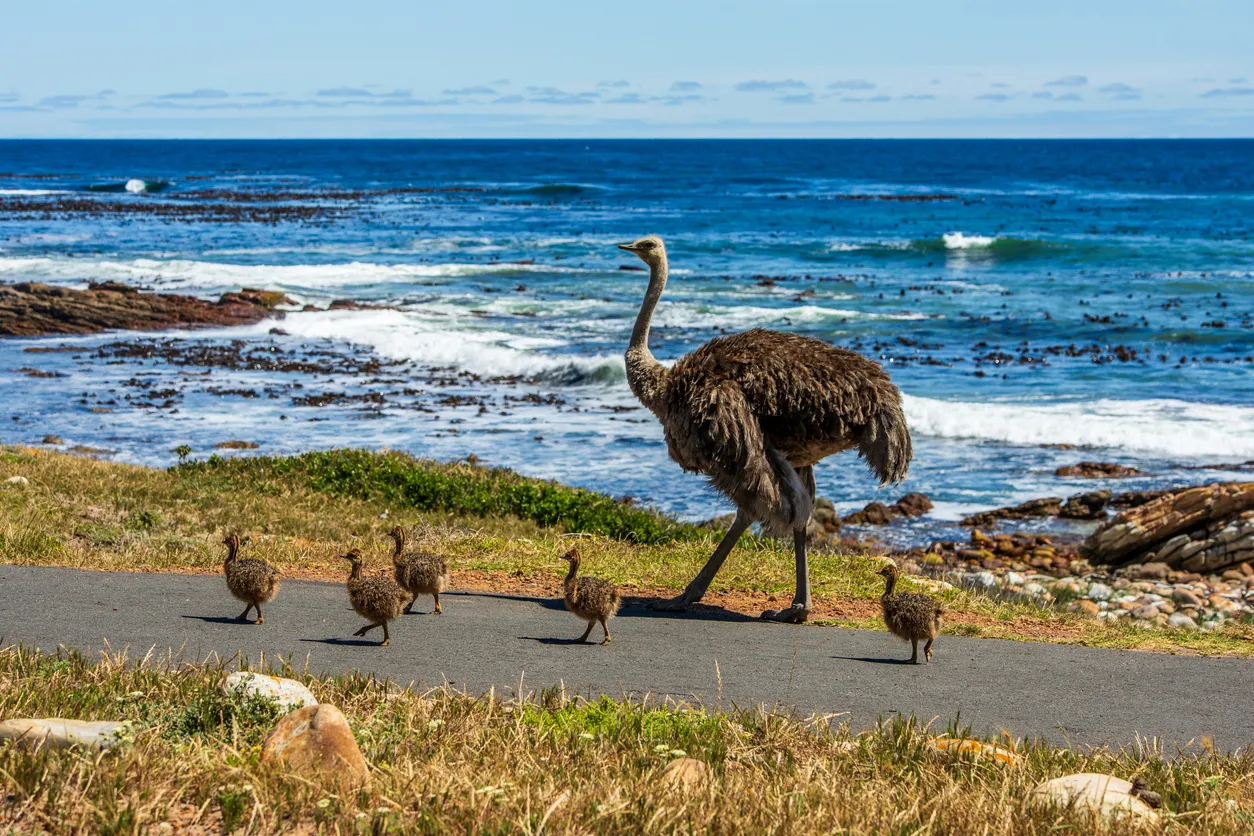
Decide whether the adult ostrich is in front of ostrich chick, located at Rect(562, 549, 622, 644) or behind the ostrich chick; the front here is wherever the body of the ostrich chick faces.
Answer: behind

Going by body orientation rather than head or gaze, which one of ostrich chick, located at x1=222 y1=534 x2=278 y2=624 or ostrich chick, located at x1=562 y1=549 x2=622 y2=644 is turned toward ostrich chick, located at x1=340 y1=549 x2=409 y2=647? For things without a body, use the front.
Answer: ostrich chick, located at x1=562 y1=549 x2=622 y2=644

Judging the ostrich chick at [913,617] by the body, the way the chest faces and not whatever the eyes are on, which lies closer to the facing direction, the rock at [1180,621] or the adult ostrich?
the adult ostrich

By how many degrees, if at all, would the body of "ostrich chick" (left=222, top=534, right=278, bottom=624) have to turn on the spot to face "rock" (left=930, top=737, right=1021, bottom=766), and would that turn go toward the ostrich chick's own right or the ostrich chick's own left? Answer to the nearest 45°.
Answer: approximately 135° to the ostrich chick's own left

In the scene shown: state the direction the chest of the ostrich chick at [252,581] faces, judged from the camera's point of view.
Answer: to the viewer's left

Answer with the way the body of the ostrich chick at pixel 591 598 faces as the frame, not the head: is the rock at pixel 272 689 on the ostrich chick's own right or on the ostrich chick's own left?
on the ostrich chick's own left

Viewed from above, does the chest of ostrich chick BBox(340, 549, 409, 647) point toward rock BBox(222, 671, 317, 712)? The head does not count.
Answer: no

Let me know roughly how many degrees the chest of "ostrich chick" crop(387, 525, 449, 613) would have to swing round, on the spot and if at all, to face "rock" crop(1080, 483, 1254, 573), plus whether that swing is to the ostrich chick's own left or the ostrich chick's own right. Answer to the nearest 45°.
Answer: approximately 135° to the ostrich chick's own right

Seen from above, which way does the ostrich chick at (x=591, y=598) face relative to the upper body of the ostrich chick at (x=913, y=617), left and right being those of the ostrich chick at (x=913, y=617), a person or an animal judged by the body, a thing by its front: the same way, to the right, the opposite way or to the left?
the same way

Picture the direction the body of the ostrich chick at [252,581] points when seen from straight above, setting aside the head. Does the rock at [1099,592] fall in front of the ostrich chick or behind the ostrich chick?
behind

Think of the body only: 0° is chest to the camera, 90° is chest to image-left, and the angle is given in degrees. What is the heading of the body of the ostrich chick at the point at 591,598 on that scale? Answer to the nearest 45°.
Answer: approximately 90°

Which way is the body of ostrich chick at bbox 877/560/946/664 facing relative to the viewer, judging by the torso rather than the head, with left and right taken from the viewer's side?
facing to the left of the viewer

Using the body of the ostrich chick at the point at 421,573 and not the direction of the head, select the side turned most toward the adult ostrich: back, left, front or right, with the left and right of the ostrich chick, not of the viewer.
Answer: back

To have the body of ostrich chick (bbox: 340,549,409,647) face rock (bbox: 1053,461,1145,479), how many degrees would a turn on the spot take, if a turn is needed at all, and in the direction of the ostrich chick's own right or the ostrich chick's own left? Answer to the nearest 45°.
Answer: approximately 135° to the ostrich chick's own right

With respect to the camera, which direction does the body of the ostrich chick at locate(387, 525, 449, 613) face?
to the viewer's left

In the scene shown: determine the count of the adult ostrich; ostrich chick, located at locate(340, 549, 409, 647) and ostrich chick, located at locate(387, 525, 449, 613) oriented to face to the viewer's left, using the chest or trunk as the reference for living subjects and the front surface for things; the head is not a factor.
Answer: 3

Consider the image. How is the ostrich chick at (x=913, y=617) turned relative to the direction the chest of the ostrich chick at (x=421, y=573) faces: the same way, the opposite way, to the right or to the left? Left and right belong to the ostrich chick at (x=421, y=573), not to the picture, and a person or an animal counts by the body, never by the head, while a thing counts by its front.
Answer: the same way

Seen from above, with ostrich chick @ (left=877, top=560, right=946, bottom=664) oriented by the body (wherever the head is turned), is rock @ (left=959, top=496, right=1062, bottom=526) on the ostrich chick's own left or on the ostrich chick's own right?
on the ostrich chick's own right

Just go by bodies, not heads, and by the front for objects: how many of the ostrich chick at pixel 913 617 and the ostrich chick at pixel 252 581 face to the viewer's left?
2

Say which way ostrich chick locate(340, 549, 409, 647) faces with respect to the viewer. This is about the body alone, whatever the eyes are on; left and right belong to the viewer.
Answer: facing to the left of the viewer

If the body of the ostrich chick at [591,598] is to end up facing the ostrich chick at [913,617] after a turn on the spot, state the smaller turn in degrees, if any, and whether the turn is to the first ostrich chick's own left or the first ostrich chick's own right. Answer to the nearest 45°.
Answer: approximately 180°
